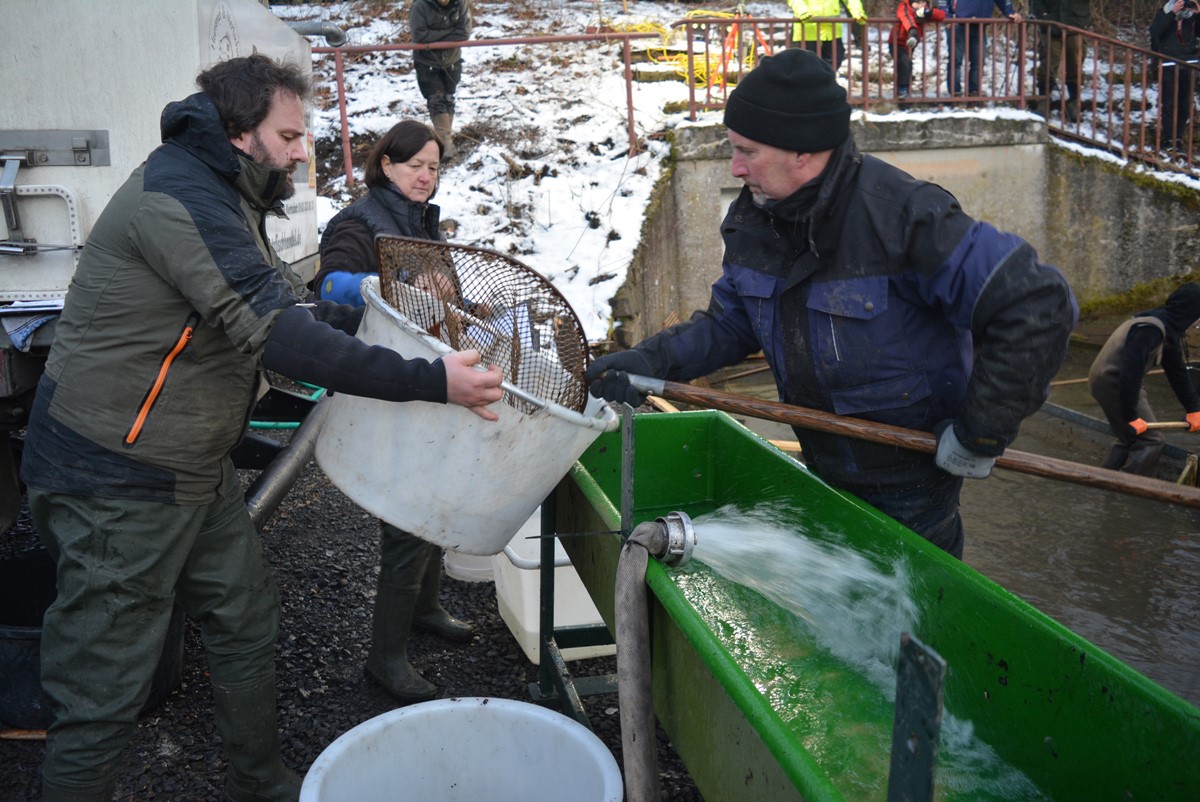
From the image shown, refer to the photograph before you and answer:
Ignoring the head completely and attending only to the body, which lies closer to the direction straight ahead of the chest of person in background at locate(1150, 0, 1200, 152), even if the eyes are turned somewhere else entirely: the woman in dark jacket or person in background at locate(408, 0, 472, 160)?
the woman in dark jacket

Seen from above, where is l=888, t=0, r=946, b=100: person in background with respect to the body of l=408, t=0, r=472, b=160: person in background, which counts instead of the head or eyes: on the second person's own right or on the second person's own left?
on the second person's own left

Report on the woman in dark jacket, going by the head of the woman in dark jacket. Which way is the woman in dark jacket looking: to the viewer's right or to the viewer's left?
to the viewer's right

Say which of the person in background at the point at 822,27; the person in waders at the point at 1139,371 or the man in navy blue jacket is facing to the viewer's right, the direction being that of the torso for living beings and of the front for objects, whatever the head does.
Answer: the person in waders

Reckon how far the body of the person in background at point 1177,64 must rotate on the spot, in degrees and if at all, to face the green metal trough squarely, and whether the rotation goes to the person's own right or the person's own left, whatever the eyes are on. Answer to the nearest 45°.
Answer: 0° — they already face it

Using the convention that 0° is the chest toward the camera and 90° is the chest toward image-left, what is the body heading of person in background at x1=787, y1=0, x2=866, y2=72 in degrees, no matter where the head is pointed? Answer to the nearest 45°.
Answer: approximately 0°

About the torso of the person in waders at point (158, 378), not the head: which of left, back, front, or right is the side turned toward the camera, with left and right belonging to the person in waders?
right

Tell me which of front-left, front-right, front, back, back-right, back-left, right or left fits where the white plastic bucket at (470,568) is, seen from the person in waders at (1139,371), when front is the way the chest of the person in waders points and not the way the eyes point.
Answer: back-right

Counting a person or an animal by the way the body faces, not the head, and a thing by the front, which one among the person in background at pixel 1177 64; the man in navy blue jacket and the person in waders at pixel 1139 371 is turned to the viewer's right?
the person in waders
